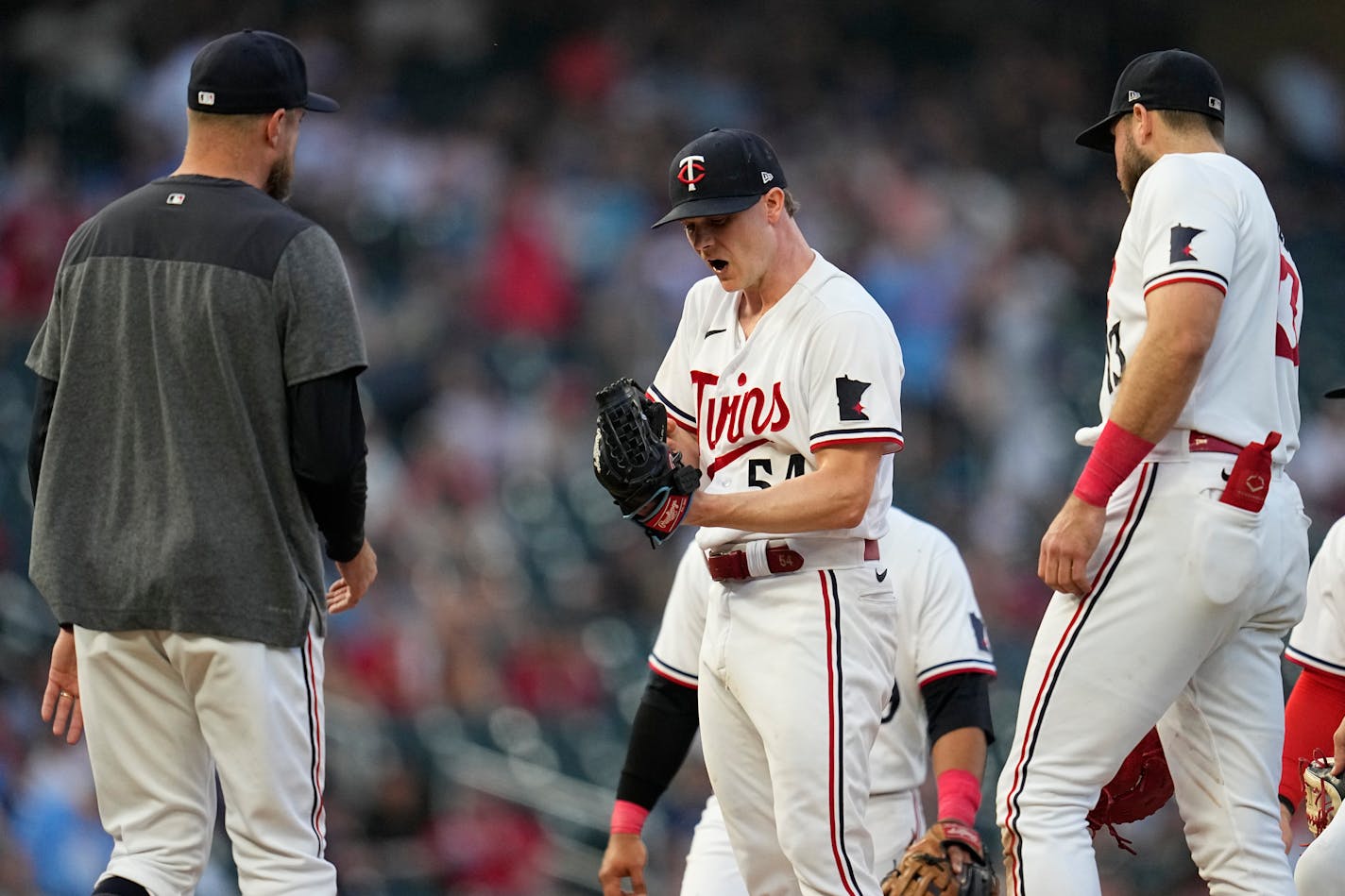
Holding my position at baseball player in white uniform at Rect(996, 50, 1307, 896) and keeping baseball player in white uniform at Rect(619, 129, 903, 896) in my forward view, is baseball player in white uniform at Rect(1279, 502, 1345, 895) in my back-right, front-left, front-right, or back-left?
back-right

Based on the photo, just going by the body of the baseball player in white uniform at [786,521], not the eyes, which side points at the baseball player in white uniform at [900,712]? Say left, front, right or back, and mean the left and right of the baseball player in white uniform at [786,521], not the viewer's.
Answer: back

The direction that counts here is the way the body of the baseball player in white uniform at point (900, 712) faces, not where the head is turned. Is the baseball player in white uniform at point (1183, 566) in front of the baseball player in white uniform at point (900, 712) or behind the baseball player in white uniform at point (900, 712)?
in front

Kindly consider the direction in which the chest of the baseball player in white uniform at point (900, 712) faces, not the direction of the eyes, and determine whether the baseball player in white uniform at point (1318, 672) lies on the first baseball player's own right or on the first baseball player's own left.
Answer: on the first baseball player's own left

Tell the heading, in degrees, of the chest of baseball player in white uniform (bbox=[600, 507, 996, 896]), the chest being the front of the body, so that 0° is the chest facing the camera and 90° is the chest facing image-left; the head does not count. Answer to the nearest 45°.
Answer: approximately 0°

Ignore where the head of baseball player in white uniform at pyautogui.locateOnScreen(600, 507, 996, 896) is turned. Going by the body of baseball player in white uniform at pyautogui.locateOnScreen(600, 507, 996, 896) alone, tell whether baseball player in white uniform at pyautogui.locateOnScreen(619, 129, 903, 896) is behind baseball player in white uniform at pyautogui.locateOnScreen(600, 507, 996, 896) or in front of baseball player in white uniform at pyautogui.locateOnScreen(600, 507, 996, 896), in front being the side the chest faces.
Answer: in front

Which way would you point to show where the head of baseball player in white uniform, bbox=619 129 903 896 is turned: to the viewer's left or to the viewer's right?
to the viewer's left
